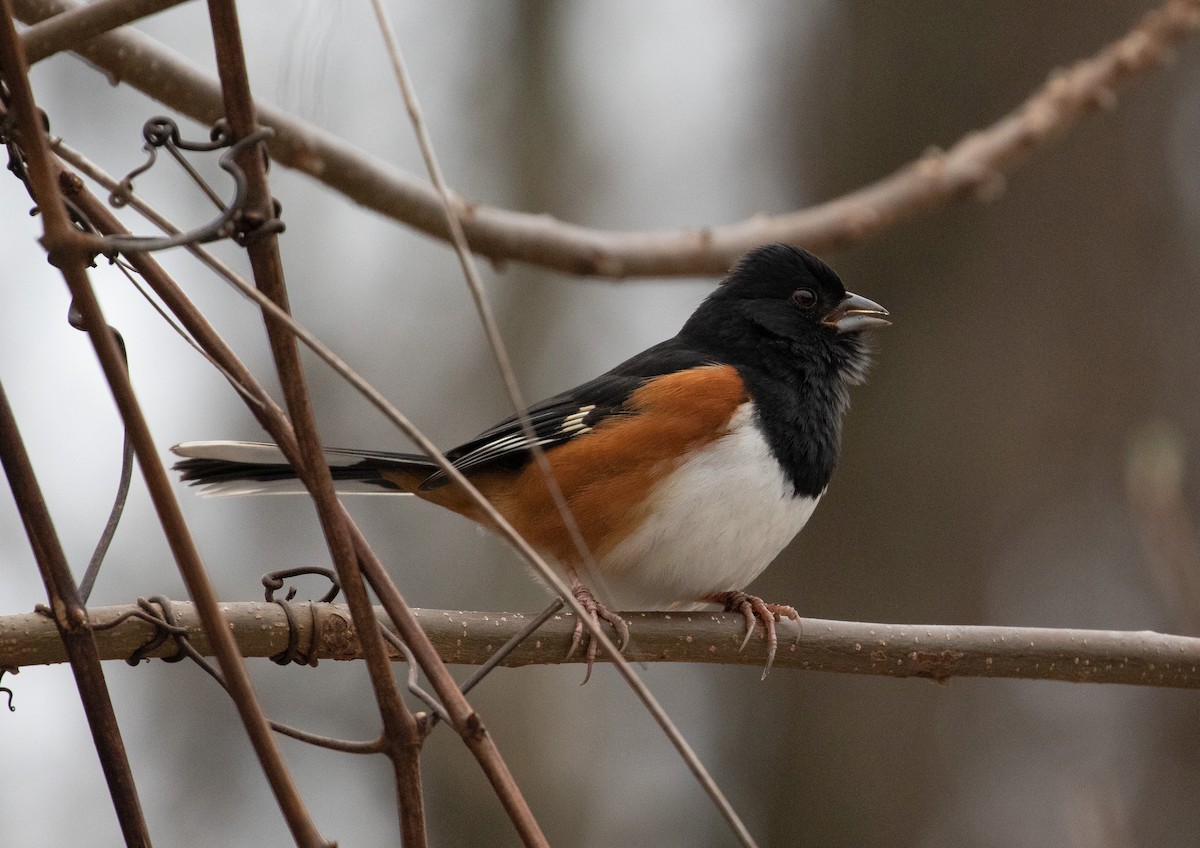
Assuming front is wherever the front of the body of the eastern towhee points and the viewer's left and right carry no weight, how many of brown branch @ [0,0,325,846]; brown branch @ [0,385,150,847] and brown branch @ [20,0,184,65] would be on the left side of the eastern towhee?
0

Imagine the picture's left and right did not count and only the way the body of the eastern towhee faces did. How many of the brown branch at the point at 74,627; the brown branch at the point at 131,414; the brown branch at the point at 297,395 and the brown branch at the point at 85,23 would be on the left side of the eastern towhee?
0

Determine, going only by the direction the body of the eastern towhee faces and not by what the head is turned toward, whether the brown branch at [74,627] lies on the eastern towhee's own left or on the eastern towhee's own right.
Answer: on the eastern towhee's own right

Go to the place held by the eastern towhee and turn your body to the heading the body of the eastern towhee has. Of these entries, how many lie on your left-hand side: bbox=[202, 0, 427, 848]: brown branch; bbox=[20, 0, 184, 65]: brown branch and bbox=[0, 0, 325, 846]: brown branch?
0

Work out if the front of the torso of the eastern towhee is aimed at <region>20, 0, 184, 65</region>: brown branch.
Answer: no

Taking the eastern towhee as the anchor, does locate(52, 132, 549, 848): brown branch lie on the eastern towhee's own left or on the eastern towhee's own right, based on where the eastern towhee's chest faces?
on the eastern towhee's own right

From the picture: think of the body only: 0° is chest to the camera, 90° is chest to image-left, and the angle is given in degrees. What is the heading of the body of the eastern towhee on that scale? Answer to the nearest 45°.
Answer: approximately 270°
